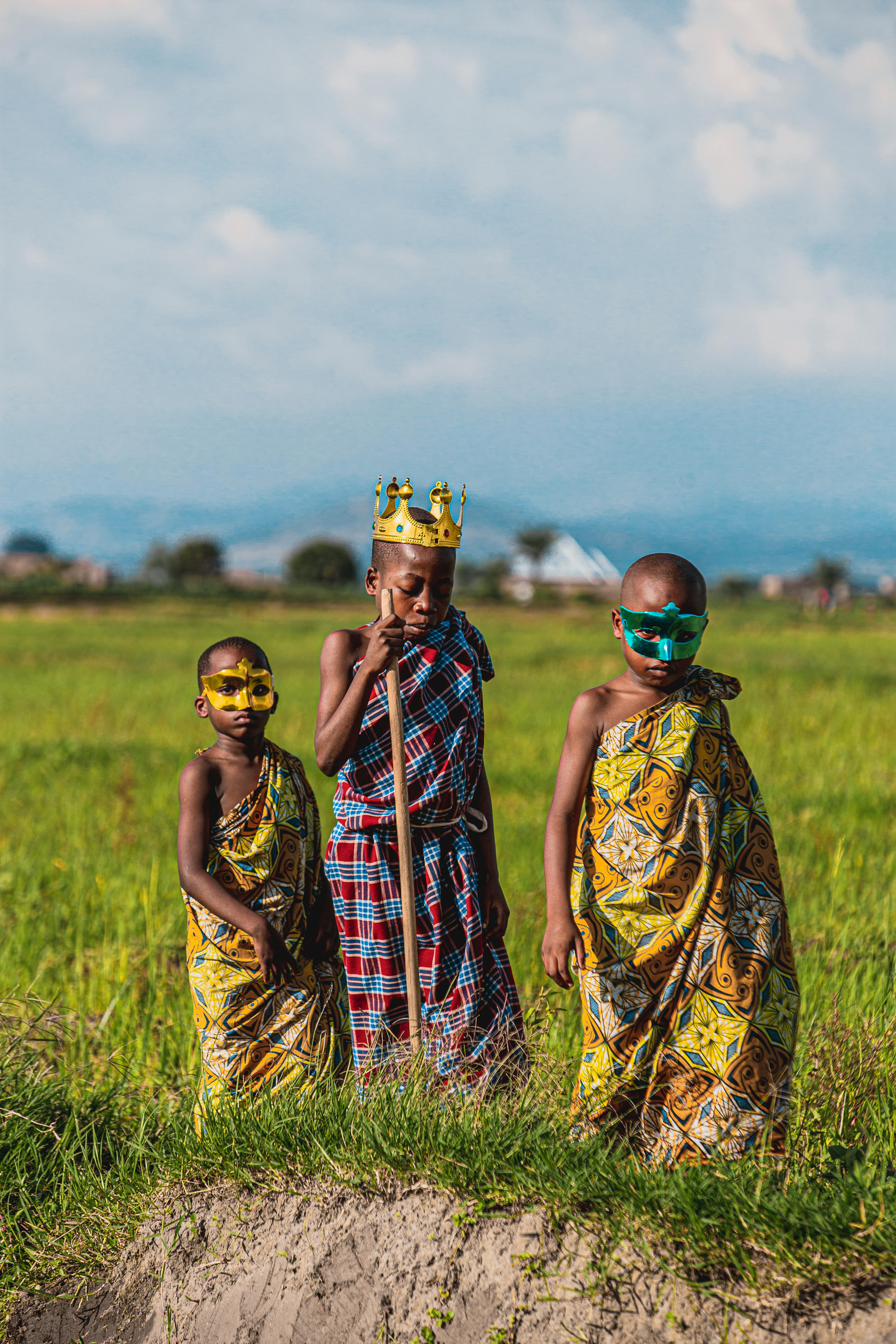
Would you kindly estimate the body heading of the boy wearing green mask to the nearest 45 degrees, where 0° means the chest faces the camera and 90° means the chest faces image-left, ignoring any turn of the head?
approximately 0°

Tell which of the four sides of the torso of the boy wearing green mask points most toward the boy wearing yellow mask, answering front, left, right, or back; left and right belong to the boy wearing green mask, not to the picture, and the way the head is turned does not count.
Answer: right

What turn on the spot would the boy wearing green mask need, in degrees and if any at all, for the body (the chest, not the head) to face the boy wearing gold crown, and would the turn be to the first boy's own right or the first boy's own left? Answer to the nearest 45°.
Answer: approximately 90° to the first boy's own right
